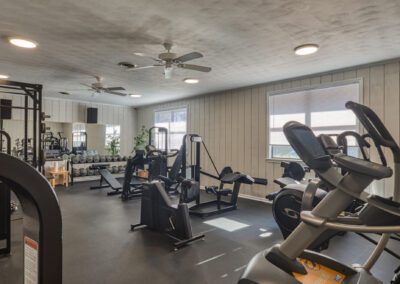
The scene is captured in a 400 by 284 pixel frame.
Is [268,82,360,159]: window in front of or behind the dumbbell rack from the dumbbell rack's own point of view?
in front

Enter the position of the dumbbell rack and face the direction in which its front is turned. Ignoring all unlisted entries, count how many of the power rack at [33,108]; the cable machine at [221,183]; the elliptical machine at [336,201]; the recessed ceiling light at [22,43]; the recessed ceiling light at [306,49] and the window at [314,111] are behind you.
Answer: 0

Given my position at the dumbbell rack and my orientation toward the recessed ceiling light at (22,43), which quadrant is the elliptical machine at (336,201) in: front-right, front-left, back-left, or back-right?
front-left

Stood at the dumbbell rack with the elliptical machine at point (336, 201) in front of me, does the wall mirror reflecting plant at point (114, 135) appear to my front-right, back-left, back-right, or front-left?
back-left

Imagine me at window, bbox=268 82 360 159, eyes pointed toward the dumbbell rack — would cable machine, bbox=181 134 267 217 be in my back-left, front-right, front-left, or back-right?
front-left

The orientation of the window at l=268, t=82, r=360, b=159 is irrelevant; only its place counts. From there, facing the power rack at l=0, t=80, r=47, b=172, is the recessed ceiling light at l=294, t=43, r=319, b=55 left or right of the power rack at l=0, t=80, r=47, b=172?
left

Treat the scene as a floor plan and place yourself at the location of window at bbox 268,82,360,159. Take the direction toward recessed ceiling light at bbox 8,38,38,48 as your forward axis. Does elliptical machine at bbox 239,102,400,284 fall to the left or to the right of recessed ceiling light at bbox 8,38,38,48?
left

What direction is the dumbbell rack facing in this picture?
toward the camera

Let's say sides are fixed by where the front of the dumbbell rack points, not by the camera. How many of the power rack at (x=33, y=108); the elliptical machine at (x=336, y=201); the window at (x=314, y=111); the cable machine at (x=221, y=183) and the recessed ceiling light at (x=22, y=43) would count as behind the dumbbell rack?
0

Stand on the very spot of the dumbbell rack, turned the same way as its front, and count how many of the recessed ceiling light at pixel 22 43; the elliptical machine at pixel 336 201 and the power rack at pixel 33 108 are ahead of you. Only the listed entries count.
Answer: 3

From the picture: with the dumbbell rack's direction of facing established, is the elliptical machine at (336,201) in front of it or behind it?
in front

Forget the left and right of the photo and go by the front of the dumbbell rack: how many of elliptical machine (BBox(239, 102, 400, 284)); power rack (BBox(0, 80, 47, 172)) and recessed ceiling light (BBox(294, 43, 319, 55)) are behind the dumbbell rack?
0

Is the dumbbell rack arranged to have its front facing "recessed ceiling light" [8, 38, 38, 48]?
yes

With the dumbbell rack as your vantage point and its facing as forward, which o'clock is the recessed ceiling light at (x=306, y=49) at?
The recessed ceiling light is roughly at 11 o'clock from the dumbbell rack.
